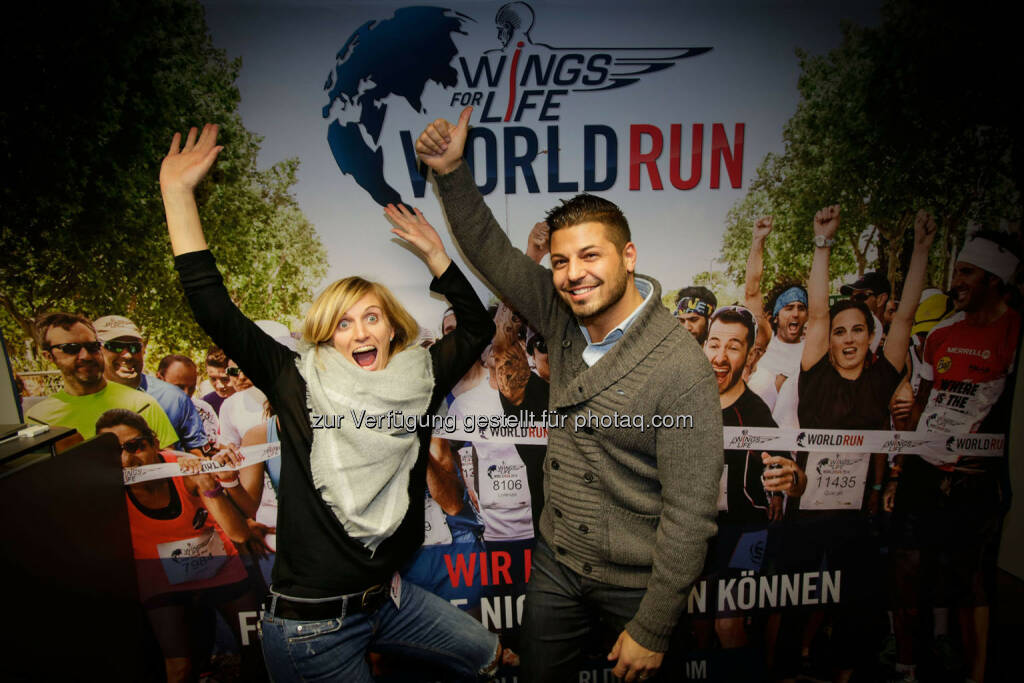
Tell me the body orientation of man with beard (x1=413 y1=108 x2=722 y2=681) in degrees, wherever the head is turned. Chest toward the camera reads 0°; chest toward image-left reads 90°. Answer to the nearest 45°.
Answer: approximately 45°
